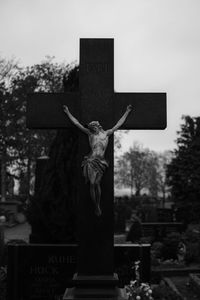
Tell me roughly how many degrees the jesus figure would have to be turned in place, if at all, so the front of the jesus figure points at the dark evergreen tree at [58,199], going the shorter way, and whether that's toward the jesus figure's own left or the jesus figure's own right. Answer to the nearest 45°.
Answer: approximately 180°

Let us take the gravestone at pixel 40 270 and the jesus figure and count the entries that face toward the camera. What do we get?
2

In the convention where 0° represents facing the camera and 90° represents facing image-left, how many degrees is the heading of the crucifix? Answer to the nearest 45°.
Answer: approximately 0°

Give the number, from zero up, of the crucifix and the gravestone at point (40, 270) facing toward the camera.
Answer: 2

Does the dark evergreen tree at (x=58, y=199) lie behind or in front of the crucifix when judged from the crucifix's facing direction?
behind
